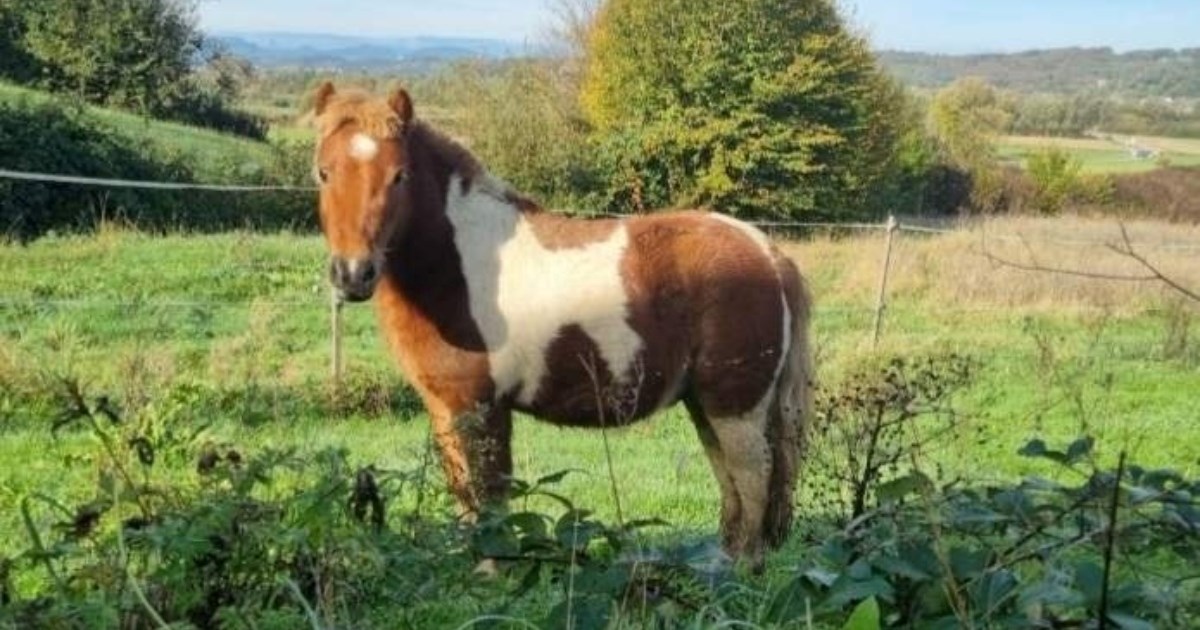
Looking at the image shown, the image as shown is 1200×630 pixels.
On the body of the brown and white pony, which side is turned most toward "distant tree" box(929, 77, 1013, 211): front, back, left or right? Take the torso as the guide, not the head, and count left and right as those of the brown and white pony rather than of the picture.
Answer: right

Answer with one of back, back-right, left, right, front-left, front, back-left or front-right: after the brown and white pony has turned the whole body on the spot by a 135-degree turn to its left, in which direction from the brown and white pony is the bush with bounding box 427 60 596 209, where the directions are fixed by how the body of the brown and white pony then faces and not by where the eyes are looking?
back-left

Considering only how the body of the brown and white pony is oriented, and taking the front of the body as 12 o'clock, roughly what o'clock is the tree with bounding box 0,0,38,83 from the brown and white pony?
The tree is roughly at 2 o'clock from the brown and white pony.

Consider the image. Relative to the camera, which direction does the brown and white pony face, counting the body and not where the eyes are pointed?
to the viewer's left

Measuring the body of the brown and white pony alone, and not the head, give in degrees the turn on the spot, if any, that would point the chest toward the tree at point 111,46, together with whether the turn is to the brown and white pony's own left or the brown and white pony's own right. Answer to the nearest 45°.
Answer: approximately 90° to the brown and white pony's own right

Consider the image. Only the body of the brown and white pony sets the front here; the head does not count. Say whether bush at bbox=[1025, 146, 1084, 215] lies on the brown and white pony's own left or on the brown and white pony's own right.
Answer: on the brown and white pony's own right

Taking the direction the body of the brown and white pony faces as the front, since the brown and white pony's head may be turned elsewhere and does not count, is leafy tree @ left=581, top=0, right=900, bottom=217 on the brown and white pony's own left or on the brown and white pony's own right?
on the brown and white pony's own right

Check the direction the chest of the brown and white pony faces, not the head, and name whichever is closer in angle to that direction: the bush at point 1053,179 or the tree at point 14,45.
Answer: the tree

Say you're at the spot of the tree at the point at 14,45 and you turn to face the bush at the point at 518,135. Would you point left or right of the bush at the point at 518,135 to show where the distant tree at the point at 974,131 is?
left

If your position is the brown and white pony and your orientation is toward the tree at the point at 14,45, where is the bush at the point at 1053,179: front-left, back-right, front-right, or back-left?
front-right
